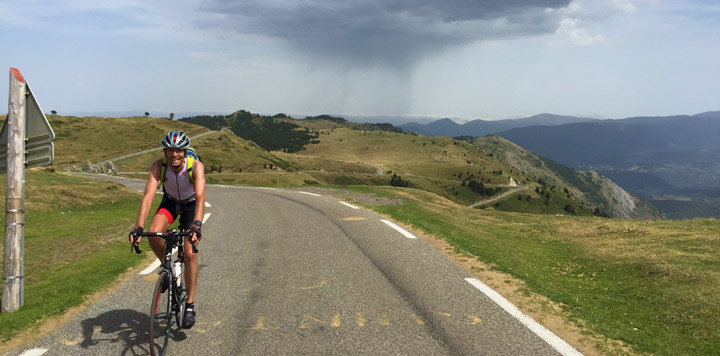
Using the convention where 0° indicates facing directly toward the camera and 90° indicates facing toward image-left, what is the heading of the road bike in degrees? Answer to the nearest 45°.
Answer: approximately 0°

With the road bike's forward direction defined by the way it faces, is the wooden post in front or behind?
behind

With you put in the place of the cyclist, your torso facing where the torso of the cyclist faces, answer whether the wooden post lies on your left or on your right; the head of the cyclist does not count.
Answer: on your right
